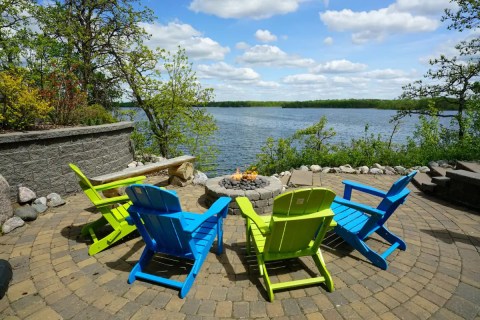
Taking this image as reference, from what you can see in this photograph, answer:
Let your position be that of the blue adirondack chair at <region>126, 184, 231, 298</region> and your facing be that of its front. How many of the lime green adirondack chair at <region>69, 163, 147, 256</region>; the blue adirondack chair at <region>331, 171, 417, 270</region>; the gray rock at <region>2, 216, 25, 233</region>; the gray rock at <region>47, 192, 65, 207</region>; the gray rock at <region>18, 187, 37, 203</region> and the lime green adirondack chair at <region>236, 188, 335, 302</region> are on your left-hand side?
4

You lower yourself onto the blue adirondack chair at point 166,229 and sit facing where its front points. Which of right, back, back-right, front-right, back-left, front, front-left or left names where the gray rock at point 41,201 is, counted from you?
left

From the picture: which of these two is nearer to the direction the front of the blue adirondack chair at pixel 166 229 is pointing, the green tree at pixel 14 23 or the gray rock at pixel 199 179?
the gray rock

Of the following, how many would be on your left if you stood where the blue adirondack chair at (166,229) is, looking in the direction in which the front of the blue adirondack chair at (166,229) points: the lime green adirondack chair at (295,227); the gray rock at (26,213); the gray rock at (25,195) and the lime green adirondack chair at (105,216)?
3

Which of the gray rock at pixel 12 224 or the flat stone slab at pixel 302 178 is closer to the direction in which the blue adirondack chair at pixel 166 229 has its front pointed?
the flat stone slab

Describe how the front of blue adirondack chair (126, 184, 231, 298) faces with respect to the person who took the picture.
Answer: facing away from the viewer and to the right of the viewer

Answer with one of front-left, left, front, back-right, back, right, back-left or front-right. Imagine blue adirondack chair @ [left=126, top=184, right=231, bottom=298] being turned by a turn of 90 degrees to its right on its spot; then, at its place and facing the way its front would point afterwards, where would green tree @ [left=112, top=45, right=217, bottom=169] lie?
back-left

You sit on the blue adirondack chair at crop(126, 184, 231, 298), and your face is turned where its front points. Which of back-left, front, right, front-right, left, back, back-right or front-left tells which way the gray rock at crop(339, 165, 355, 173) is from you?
front

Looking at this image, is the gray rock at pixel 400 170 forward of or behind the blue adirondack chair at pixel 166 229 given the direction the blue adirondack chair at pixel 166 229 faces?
forward

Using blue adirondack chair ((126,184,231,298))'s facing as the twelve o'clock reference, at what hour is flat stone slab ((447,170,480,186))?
The flat stone slab is roughly at 1 o'clock from the blue adirondack chair.

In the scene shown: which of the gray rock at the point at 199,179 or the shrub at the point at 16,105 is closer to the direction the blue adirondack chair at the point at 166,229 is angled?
the gray rock

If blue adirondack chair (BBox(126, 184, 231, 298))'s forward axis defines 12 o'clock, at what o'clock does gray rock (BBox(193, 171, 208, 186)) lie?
The gray rock is roughly at 11 o'clock from the blue adirondack chair.

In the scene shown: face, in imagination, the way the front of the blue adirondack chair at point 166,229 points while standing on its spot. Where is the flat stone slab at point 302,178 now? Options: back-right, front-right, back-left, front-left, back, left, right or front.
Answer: front

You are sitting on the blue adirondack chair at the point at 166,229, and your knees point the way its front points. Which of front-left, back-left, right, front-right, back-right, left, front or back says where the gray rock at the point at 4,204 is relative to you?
left

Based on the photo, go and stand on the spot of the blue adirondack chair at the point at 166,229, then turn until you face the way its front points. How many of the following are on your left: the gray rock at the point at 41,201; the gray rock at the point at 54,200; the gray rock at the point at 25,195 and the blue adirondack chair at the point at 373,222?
3

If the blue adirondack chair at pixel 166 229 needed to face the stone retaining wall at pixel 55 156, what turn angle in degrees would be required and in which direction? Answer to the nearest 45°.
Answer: approximately 90° to its left

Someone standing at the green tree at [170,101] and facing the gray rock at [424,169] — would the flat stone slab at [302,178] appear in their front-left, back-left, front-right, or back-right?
front-right

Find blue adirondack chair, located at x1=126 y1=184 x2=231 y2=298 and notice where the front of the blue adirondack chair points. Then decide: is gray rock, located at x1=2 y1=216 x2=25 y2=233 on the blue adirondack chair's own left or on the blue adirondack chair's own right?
on the blue adirondack chair's own left

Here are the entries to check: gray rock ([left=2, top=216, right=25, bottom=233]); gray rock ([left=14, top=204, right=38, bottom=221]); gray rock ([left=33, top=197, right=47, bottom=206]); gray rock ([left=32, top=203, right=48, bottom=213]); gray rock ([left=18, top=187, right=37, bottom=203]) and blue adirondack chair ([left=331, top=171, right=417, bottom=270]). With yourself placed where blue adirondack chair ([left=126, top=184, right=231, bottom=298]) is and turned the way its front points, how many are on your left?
5

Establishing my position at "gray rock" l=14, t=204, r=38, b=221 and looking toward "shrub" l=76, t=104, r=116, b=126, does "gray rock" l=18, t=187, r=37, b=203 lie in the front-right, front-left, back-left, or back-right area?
front-left
